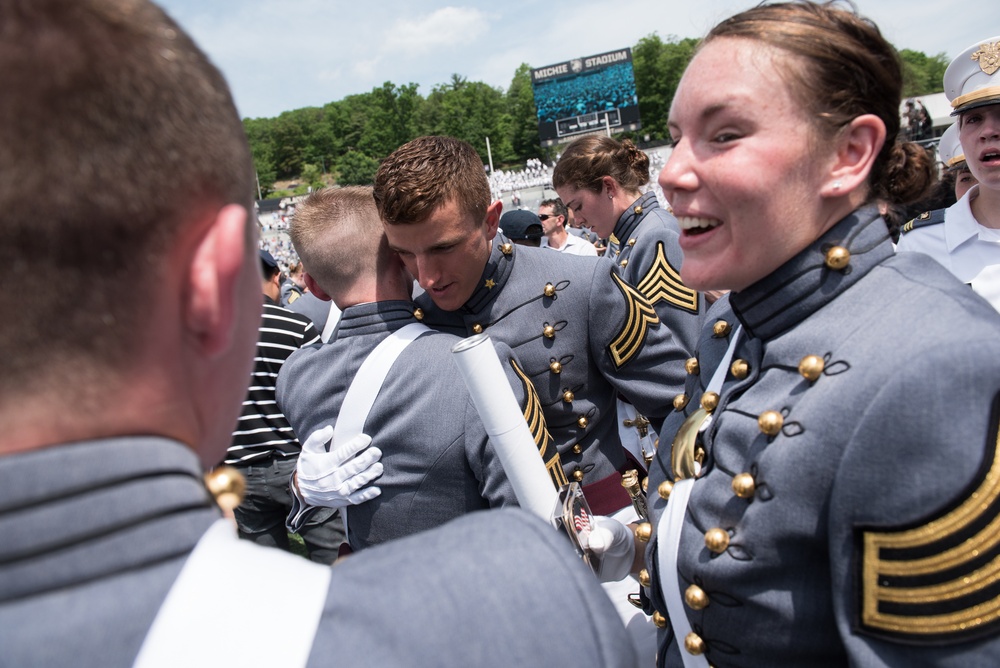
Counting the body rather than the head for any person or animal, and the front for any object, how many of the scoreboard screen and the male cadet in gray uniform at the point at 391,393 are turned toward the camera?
1

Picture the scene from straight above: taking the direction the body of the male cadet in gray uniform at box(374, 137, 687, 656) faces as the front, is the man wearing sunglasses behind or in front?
behind

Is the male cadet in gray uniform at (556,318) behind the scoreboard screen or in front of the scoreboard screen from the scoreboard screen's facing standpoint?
in front

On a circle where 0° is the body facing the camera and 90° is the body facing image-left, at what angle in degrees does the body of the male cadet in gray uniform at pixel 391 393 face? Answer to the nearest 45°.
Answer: approximately 225°

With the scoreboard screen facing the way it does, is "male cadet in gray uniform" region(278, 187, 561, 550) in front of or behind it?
in front

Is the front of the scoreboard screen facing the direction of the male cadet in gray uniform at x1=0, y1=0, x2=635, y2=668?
yes

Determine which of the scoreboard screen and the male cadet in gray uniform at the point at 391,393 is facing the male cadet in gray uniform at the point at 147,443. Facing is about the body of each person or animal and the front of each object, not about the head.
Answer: the scoreboard screen

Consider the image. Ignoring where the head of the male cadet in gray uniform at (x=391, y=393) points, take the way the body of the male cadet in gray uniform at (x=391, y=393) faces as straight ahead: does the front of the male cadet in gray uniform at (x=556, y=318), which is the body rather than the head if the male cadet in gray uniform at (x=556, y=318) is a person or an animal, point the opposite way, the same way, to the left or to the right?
the opposite way

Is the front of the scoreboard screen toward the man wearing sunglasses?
yes

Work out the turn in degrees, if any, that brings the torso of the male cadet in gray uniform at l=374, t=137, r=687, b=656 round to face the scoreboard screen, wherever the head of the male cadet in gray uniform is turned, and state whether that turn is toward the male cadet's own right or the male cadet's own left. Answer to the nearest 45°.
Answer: approximately 135° to the male cadet's own right
